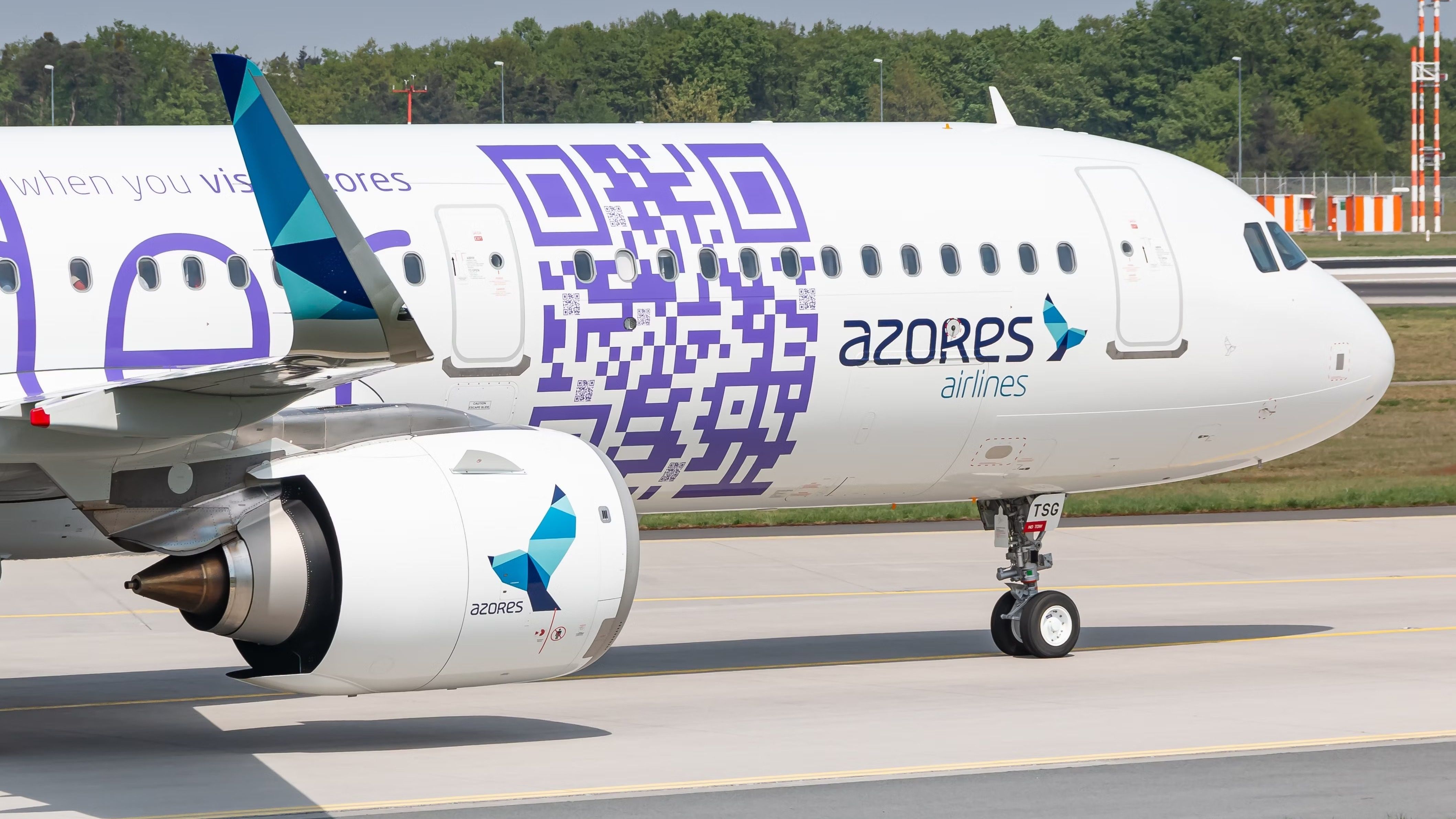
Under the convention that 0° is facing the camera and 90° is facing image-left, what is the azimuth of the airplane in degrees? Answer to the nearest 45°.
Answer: approximately 225°
